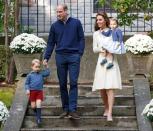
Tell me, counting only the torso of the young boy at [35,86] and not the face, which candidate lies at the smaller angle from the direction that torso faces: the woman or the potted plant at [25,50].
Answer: the woman

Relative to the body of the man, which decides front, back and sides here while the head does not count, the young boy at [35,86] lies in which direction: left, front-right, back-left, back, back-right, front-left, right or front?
right

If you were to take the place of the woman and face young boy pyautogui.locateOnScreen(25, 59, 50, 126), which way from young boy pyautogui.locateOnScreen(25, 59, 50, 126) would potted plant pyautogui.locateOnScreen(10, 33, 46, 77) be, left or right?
right

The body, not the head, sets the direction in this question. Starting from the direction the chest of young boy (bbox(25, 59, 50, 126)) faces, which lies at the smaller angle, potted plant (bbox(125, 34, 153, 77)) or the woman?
the woman

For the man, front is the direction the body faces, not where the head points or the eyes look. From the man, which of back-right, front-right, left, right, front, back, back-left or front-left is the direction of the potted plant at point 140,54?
back-left

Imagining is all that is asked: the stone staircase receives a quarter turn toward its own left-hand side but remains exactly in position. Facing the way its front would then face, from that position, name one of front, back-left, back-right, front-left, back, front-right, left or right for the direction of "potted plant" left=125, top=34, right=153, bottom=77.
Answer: front-left

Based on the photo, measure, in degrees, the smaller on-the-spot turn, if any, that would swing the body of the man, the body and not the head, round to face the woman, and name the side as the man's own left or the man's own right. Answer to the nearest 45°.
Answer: approximately 90° to the man's own left

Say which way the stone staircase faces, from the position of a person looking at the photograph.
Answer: facing the viewer

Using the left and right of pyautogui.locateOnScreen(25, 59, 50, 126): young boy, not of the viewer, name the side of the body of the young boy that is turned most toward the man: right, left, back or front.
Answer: left

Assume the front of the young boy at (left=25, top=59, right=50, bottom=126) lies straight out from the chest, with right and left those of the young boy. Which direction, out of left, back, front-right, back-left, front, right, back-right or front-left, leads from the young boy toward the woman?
left

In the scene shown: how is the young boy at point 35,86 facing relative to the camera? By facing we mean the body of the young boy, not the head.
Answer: toward the camera

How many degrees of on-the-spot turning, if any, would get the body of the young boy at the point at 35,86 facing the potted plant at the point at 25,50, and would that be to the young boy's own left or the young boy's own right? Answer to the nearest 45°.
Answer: approximately 180°
